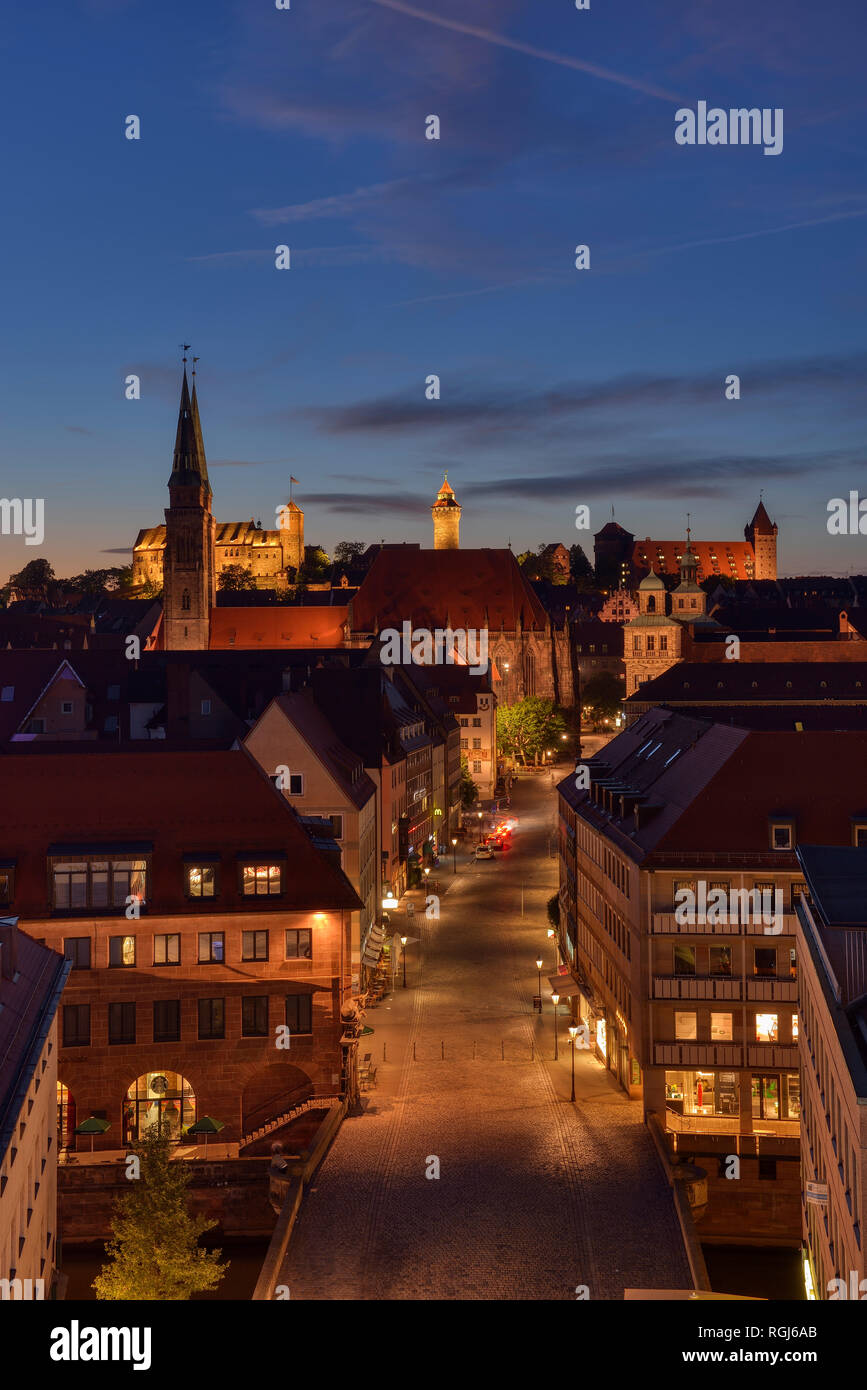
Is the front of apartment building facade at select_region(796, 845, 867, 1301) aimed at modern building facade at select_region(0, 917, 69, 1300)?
yes

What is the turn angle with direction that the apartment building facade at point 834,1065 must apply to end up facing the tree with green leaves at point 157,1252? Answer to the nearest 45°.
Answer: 0° — it already faces it

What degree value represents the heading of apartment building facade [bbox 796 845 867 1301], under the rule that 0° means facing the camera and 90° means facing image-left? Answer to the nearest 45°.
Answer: approximately 90°
